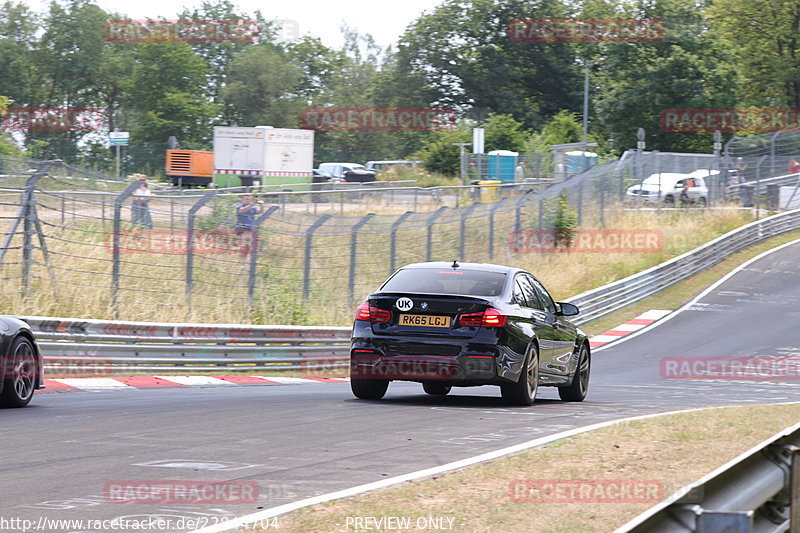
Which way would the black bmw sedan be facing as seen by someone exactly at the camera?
facing away from the viewer and to the right of the viewer

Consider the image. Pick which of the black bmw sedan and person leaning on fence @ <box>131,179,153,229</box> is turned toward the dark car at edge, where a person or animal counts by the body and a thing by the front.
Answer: the person leaning on fence

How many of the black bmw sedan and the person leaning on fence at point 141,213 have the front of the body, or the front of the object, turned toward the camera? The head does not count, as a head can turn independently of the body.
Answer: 1

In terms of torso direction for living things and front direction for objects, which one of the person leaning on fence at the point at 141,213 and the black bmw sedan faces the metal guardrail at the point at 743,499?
the person leaning on fence

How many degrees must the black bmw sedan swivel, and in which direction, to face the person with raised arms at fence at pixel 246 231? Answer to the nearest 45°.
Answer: approximately 90° to its left

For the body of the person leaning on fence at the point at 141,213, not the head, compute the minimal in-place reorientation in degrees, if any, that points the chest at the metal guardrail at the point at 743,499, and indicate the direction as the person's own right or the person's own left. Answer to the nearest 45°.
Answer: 0° — they already face it

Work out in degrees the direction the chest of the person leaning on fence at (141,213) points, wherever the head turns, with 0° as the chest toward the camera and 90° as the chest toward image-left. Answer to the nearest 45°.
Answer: approximately 0°

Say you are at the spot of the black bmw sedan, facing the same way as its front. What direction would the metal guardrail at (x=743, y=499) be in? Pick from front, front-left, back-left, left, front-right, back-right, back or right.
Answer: back-right

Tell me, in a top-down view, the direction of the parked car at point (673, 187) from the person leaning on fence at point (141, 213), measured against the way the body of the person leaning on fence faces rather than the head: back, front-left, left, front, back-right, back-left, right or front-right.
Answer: back-left

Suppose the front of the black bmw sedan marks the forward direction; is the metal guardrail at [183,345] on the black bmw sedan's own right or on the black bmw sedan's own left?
on the black bmw sedan's own left

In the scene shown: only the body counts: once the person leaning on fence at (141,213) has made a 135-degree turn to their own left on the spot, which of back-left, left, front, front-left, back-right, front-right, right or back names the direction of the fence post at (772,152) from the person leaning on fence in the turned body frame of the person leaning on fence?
front
